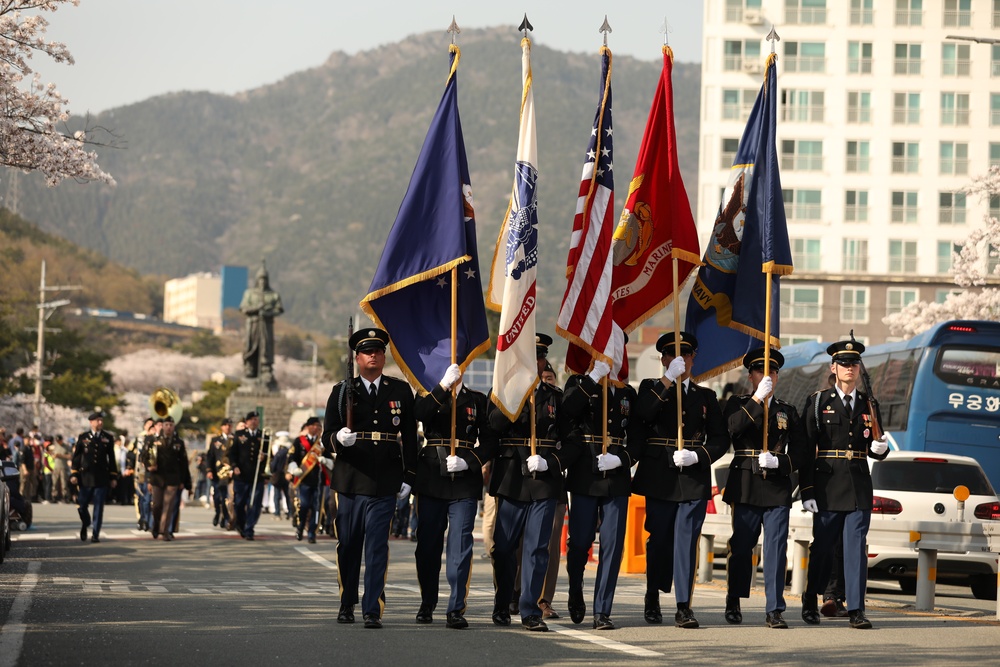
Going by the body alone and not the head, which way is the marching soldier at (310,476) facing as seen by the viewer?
toward the camera

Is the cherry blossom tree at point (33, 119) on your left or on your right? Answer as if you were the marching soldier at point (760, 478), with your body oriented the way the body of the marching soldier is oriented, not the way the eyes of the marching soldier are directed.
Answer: on your right

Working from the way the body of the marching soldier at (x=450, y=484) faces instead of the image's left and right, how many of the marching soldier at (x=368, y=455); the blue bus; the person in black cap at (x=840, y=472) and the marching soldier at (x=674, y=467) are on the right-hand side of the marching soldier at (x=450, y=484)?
1

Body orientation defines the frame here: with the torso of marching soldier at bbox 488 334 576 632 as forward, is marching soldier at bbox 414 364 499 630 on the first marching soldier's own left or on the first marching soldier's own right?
on the first marching soldier's own right

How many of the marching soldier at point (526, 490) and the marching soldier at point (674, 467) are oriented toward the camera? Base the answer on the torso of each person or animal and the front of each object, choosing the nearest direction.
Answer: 2

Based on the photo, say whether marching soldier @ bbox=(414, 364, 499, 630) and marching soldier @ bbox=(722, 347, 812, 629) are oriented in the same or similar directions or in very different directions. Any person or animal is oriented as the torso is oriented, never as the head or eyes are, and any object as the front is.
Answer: same or similar directions

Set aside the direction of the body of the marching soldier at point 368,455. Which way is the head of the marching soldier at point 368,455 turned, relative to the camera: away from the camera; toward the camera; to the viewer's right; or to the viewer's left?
toward the camera

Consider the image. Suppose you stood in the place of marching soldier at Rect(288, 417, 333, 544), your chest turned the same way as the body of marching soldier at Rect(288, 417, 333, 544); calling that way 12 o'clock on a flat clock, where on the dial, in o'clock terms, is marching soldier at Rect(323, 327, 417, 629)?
marching soldier at Rect(323, 327, 417, 629) is roughly at 12 o'clock from marching soldier at Rect(288, 417, 333, 544).

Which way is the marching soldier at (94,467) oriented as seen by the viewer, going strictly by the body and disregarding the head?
toward the camera

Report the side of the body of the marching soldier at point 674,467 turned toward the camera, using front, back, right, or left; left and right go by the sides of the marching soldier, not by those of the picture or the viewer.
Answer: front

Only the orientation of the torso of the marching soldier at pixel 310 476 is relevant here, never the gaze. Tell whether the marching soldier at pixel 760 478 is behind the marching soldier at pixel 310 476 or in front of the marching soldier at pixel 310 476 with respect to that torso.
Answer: in front

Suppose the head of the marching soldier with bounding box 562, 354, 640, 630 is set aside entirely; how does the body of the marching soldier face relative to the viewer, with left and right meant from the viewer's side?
facing the viewer

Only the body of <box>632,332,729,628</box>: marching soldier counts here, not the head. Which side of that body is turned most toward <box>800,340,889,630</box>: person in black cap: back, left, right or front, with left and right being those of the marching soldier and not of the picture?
left

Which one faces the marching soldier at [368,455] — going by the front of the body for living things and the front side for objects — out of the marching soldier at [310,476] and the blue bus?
the marching soldier at [310,476]

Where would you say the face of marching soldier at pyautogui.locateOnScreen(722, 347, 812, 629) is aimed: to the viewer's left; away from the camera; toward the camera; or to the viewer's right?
toward the camera
